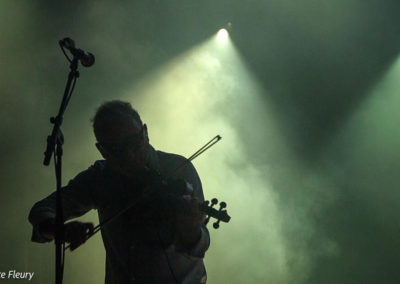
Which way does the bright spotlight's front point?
toward the camera

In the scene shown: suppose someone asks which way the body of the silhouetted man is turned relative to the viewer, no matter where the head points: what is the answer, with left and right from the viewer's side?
facing the viewer

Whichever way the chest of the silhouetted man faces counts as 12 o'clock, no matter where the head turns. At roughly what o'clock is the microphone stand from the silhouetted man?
The microphone stand is roughly at 1 o'clock from the silhouetted man.

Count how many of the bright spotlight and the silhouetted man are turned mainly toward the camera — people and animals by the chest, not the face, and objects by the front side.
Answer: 2

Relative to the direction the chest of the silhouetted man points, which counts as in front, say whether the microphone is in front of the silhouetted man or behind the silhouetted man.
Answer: in front

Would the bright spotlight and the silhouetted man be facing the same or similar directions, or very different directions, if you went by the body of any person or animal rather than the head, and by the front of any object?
same or similar directions
